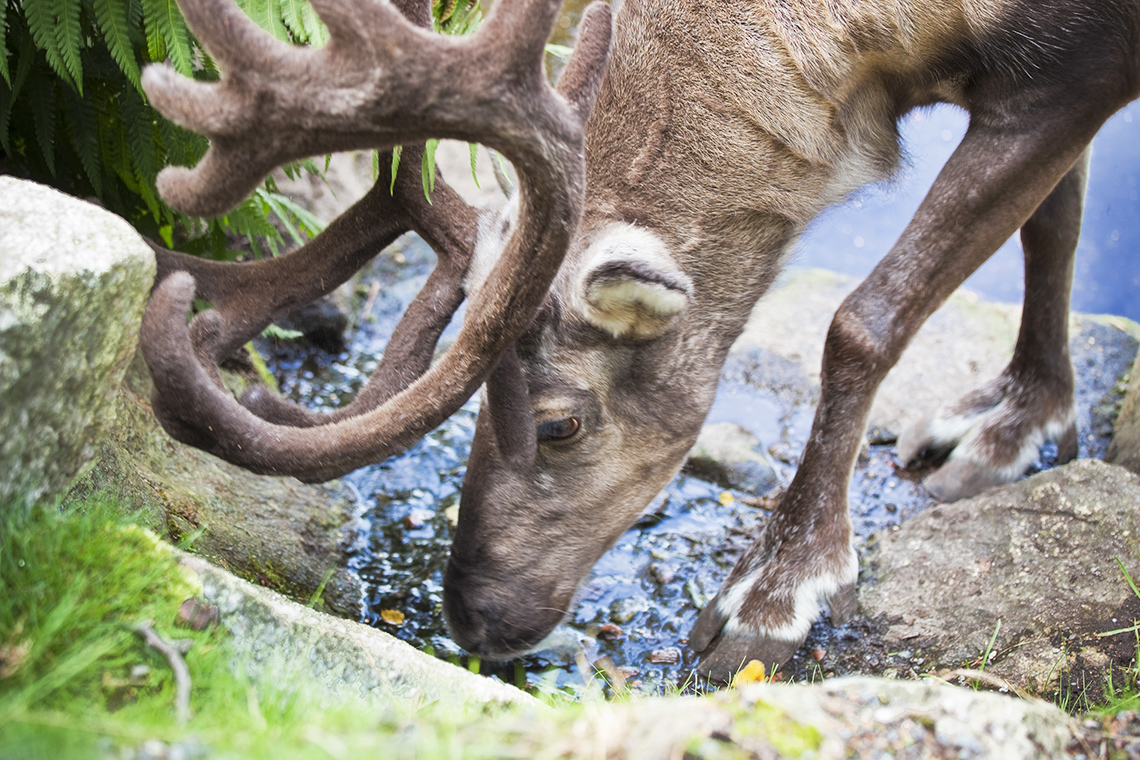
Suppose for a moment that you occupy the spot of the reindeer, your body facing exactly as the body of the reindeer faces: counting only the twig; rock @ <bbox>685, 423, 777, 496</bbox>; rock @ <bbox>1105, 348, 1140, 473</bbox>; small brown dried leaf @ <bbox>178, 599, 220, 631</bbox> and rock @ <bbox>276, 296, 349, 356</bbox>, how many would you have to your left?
2

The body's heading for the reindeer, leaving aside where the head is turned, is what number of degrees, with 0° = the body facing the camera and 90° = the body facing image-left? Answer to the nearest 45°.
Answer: approximately 90°

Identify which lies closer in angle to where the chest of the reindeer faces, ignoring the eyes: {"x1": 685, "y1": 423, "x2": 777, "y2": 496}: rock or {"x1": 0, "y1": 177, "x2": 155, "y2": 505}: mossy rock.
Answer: the mossy rock

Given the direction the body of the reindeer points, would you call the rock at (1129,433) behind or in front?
behind
